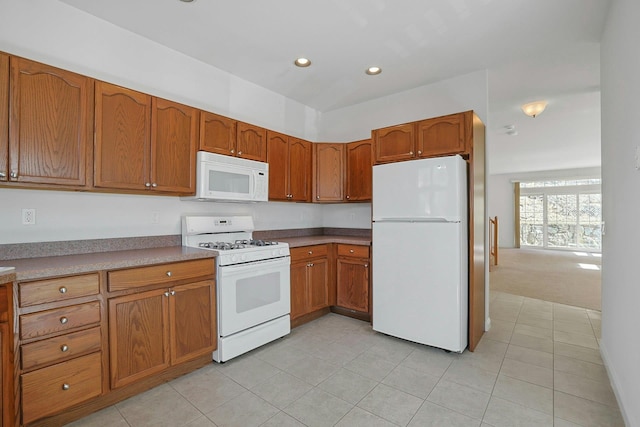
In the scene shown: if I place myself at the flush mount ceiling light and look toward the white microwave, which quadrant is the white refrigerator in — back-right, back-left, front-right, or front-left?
front-left

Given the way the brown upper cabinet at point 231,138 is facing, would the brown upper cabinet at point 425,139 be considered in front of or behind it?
in front

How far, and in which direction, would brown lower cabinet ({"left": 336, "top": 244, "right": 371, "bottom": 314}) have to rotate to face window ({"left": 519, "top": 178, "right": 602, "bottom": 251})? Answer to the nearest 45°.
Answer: approximately 180°

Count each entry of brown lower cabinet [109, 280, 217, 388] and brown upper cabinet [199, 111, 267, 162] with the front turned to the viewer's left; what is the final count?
0

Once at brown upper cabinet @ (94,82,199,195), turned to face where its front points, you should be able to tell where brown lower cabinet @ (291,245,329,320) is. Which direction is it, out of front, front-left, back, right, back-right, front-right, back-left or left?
front-left

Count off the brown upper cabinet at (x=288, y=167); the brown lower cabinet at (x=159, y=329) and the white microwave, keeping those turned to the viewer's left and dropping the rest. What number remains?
0

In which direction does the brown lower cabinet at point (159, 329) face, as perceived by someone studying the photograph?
facing the viewer and to the right of the viewer

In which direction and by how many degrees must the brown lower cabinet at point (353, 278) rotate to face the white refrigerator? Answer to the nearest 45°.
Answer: approximately 90° to its left

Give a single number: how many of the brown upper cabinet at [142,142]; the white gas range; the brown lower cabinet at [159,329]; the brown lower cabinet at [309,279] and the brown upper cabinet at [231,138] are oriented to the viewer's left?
0

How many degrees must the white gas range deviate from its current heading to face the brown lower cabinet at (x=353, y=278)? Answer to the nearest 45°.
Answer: approximately 45° to its left

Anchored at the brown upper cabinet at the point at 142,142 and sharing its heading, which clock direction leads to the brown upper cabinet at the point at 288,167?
the brown upper cabinet at the point at 288,167 is roughly at 10 o'clock from the brown upper cabinet at the point at 142,142.
